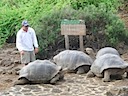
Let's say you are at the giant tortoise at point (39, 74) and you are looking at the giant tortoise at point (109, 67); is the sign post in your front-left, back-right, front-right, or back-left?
front-left

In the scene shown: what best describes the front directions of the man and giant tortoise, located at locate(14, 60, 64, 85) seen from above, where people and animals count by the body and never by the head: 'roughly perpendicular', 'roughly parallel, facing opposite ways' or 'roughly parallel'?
roughly perpendicular

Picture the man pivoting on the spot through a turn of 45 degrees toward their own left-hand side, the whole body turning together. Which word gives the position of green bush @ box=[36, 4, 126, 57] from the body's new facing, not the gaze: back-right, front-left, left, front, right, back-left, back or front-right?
left

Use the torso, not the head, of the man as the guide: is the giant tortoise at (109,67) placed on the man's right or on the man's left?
on the man's left

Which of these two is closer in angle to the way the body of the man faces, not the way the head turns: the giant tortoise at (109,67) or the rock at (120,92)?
the rock

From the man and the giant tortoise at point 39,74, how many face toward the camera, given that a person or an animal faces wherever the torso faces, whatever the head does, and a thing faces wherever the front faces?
1

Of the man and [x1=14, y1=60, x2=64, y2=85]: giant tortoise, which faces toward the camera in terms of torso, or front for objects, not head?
the man

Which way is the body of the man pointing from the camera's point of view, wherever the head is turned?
toward the camera

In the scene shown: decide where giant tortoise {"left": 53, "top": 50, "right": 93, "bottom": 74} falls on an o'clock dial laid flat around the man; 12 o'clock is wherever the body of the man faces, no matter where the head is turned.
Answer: The giant tortoise is roughly at 9 o'clock from the man.
